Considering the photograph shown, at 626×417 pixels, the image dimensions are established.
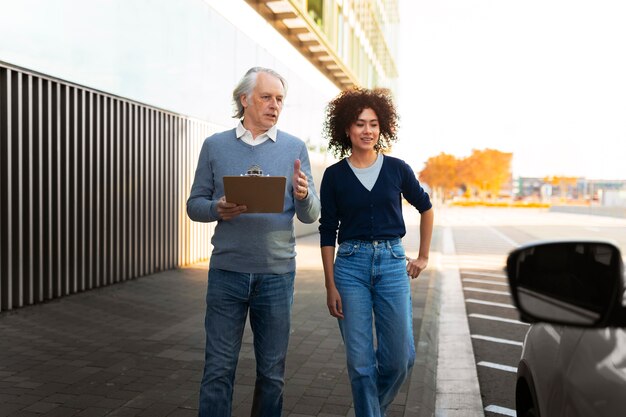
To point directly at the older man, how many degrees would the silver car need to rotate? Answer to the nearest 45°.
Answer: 0° — it already faces them

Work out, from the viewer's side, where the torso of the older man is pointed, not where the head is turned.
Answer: toward the camera

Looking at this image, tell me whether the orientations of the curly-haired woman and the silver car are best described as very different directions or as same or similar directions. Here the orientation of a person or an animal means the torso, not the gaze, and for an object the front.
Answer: very different directions

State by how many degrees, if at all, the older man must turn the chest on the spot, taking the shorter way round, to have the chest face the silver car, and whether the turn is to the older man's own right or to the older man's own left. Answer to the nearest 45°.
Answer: approximately 45° to the older man's own left

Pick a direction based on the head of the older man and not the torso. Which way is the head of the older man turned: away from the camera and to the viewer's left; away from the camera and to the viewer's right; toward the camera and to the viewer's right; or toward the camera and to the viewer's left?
toward the camera and to the viewer's right

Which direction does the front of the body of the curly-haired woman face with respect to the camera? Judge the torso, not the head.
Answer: toward the camera

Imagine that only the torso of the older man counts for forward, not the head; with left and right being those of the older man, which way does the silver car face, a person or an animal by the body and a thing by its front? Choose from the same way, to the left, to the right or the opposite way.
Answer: the opposite way

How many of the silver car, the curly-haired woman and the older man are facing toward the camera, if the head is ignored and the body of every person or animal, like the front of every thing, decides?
2

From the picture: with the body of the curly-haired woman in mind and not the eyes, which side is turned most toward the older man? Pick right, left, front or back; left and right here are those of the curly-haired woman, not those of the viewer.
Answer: right
